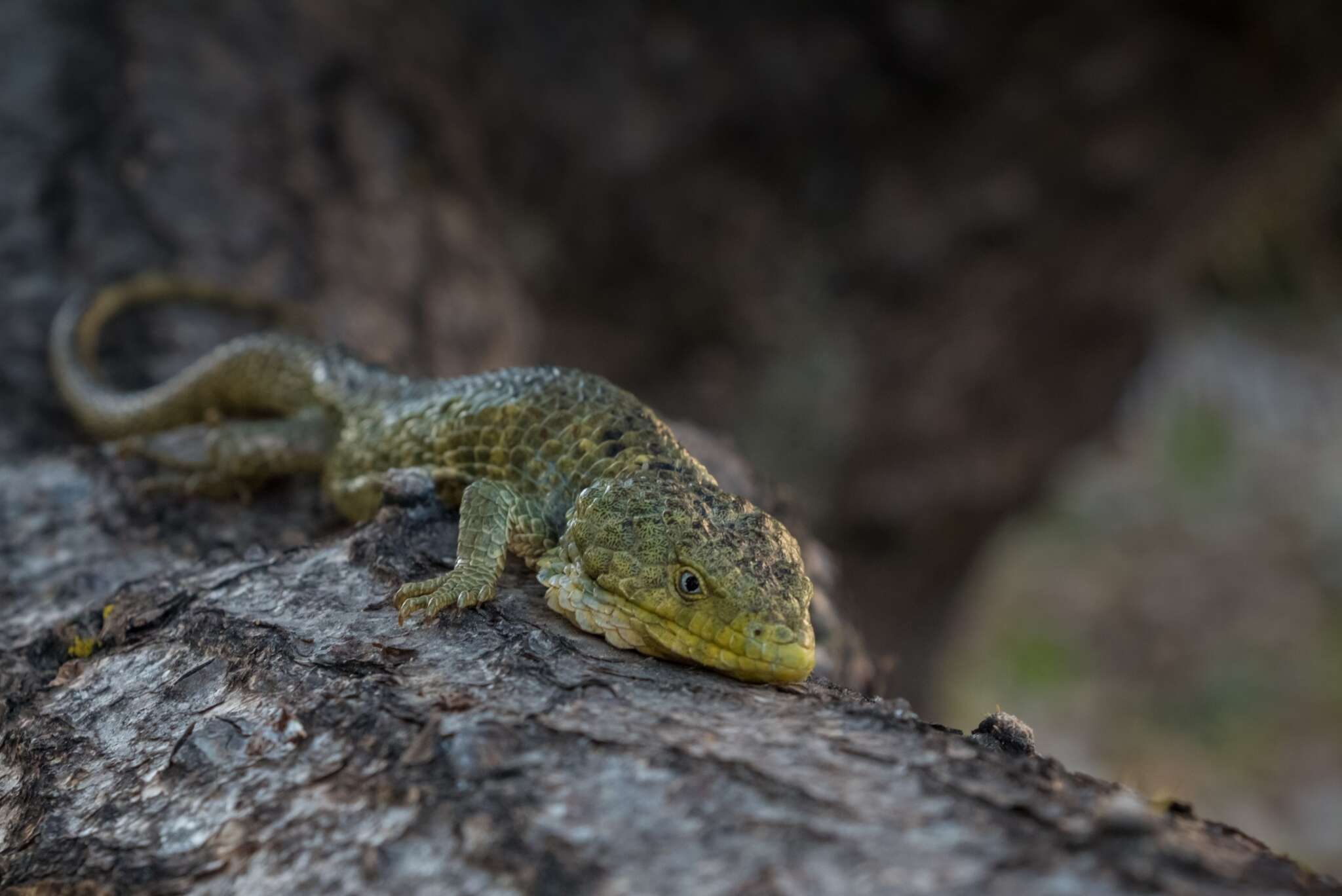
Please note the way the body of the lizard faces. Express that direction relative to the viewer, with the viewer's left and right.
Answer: facing the viewer and to the right of the viewer
